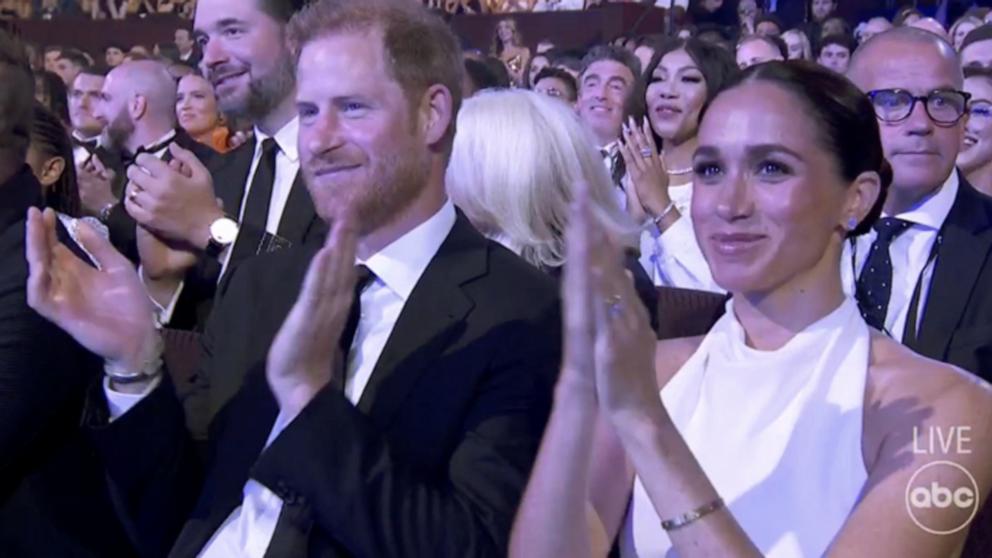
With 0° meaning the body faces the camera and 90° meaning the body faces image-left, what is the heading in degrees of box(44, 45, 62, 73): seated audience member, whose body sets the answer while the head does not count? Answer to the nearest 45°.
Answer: approximately 45°

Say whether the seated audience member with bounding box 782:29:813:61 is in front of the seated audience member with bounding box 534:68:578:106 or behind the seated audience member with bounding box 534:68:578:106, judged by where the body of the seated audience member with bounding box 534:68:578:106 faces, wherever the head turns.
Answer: behind

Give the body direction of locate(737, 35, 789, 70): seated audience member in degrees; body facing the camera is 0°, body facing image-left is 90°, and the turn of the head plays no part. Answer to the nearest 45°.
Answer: approximately 45°

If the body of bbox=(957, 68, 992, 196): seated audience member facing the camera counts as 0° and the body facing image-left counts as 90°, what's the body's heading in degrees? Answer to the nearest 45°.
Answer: approximately 45°

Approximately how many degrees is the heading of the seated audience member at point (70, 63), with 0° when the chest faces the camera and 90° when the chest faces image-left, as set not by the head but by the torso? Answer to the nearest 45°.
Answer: approximately 45°

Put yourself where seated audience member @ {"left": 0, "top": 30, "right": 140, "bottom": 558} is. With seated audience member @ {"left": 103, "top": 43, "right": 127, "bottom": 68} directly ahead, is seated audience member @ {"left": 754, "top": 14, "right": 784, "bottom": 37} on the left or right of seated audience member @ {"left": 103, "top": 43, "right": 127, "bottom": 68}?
right

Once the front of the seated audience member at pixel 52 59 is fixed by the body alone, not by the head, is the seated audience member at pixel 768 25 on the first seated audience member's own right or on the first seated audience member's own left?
on the first seated audience member's own left

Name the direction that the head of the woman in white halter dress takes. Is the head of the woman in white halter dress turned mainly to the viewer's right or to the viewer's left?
to the viewer's left

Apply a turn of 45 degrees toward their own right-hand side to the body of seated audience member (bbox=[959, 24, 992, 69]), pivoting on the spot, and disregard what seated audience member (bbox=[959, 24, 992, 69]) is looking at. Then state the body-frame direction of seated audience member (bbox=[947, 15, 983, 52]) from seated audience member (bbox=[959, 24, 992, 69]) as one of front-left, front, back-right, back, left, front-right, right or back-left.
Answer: right
